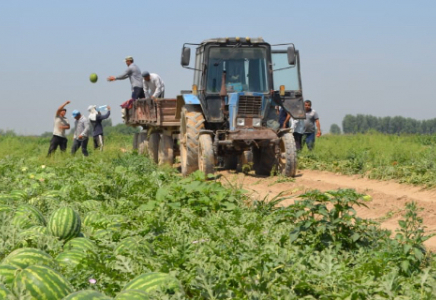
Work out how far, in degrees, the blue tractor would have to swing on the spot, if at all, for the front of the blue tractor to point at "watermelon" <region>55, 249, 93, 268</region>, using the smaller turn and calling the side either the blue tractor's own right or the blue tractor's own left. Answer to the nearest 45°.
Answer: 0° — it already faces it

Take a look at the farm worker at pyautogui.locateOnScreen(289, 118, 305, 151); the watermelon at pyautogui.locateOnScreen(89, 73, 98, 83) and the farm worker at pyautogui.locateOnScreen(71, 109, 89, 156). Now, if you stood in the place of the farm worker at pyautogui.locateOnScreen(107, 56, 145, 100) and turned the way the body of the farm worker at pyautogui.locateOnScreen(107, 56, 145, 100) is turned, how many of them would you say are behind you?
1

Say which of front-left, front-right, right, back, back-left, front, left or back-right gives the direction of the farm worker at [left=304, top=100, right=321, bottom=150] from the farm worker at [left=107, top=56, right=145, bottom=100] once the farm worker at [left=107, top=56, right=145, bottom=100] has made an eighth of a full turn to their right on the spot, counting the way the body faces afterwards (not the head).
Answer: back-right

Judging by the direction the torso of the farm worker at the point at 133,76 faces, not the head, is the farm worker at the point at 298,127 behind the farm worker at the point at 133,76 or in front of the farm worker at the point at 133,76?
behind

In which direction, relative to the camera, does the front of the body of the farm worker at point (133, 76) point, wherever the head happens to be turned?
to the viewer's left

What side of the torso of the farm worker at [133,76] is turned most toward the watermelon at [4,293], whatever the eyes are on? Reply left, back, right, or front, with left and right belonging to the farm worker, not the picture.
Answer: left

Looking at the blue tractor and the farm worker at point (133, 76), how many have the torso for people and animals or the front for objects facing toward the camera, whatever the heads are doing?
1

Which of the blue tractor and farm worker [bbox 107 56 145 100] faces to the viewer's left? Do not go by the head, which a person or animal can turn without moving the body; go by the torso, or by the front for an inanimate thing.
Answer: the farm worker

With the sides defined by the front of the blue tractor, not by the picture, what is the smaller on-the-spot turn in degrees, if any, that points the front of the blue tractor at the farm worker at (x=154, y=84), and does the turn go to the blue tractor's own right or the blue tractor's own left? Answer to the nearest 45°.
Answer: approximately 135° to the blue tractor's own right

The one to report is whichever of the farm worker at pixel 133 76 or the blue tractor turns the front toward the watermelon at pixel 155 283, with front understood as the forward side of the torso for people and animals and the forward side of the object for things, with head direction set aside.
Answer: the blue tractor

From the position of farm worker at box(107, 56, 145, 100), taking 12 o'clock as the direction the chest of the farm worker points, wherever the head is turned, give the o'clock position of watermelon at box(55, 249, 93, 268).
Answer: The watermelon is roughly at 9 o'clock from the farm worker.
